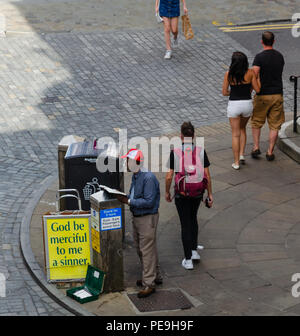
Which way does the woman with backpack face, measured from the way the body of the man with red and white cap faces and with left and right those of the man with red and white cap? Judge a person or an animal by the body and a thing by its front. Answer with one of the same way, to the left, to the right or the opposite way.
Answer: to the right

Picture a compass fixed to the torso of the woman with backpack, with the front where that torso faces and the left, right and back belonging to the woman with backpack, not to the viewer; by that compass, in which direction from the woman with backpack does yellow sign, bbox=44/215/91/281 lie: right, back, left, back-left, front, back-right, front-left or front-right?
left

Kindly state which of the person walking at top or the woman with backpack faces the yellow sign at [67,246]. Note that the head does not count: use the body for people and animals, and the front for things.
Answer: the person walking at top

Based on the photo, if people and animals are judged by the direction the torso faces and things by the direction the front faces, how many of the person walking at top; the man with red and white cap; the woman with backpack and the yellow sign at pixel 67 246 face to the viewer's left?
1

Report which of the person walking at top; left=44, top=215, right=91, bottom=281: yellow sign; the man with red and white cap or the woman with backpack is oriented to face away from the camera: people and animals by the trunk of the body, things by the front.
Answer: the woman with backpack

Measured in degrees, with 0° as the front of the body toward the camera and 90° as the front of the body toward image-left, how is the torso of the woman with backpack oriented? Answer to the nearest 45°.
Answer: approximately 180°

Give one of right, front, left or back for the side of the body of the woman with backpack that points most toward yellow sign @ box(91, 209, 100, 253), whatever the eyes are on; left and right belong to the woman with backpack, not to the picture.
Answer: left

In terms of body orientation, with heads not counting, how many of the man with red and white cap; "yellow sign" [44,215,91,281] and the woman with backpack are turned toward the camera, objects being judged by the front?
1

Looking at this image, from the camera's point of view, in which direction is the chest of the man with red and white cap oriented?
to the viewer's left

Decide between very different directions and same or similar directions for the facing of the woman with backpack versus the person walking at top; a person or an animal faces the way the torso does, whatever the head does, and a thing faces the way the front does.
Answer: very different directions

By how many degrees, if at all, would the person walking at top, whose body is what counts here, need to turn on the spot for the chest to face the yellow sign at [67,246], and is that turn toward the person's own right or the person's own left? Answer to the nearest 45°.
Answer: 0° — they already face it

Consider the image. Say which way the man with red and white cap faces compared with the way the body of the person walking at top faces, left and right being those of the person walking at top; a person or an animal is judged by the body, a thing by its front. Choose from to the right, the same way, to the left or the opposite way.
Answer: to the right

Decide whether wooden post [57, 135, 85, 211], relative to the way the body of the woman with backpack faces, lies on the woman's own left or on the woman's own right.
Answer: on the woman's own left

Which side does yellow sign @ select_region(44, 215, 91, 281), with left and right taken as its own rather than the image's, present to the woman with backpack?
left

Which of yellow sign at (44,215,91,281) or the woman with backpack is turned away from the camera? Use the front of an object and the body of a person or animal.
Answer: the woman with backpack

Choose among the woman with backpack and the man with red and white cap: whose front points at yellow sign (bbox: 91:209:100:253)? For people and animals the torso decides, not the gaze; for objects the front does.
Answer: the man with red and white cap

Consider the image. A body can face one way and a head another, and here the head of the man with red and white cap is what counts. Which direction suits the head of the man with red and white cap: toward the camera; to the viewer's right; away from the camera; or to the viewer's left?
to the viewer's left

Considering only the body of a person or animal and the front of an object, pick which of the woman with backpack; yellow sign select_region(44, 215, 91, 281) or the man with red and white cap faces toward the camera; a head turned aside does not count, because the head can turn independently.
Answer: the yellow sign

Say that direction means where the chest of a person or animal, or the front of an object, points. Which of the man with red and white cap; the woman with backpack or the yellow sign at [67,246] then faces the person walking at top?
the woman with backpack

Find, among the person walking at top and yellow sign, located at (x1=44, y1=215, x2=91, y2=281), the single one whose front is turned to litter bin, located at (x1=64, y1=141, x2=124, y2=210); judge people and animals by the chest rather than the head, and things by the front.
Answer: the person walking at top
